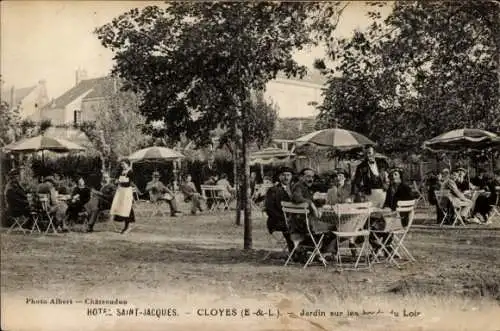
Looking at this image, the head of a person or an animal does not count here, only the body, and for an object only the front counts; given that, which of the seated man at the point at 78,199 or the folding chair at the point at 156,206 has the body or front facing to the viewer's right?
the folding chair

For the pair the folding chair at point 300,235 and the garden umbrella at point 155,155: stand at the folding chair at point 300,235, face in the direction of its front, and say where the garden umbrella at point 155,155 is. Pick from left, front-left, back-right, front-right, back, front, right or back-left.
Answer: back-left

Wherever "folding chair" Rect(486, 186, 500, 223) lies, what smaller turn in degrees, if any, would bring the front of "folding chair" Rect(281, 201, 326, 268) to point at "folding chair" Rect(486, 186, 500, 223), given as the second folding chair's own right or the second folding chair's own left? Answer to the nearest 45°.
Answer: approximately 45° to the second folding chair's own right

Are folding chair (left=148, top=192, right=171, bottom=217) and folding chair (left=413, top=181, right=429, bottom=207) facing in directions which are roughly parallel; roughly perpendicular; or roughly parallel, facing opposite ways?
roughly parallel

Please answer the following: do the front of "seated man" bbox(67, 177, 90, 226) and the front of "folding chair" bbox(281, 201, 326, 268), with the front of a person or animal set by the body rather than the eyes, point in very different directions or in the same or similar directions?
very different directions

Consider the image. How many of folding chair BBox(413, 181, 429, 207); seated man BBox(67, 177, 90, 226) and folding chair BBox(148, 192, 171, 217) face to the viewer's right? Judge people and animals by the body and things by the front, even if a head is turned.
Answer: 2

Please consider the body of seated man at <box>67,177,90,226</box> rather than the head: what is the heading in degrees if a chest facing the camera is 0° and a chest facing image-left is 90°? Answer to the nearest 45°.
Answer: approximately 45°

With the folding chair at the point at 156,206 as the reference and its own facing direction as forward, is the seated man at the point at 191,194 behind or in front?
in front

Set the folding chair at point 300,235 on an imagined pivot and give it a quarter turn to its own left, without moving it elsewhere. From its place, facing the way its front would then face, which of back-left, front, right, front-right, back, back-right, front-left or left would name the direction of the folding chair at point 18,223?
front-left

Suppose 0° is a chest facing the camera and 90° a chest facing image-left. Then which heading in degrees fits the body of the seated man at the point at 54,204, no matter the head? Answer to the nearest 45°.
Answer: approximately 315°

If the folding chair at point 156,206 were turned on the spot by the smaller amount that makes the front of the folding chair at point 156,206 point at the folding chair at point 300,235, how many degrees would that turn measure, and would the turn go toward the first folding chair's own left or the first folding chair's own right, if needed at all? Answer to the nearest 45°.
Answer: approximately 45° to the first folding chair's own right

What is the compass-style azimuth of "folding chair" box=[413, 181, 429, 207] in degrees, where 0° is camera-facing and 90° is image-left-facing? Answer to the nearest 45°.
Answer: approximately 270°
